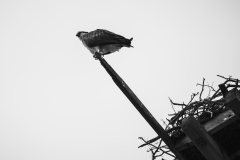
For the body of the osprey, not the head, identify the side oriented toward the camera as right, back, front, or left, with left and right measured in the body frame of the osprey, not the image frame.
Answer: left
